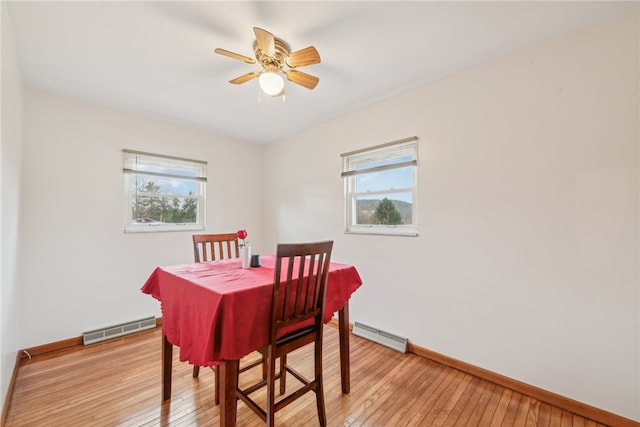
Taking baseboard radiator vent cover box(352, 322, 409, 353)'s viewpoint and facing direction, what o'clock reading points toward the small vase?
The small vase is roughly at 12 o'clock from the baseboard radiator vent cover.

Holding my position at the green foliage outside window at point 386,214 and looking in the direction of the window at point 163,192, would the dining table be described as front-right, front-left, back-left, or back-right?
front-left

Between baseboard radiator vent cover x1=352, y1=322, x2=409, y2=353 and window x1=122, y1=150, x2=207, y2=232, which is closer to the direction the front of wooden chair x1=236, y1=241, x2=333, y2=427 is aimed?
the window

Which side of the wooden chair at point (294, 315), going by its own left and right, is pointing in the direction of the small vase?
front

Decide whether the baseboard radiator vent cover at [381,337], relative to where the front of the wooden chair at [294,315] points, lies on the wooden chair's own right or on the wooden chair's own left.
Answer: on the wooden chair's own right

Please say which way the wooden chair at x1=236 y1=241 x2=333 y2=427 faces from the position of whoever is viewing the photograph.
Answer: facing away from the viewer and to the left of the viewer

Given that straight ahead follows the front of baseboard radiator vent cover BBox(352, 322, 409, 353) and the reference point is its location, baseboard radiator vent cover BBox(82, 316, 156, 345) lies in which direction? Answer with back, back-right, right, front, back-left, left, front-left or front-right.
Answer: front-right

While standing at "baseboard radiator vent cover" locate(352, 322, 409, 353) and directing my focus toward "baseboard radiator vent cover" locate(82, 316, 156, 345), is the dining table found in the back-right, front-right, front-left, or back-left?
front-left

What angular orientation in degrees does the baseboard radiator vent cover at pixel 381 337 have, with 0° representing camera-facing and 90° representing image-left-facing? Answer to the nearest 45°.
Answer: approximately 45°

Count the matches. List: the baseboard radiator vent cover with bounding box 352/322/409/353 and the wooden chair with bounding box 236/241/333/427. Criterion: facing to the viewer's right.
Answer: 0

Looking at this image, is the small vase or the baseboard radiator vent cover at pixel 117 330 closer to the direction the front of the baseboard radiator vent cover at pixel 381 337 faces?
the small vase

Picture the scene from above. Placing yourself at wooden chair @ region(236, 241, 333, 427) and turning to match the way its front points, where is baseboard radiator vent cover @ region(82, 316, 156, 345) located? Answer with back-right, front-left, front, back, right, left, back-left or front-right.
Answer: front
